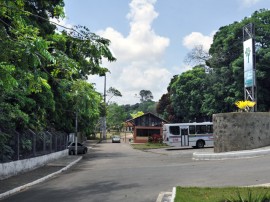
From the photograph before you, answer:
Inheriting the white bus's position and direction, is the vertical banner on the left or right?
on its right

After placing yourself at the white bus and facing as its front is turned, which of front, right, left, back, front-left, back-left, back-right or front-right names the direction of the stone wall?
right
